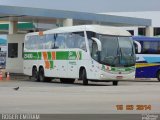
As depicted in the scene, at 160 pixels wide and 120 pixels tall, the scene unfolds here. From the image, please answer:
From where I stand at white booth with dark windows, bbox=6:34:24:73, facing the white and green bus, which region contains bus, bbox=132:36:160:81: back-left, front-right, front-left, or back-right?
front-left

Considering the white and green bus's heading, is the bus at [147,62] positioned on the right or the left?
on its left

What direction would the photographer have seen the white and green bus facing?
facing the viewer and to the right of the viewer

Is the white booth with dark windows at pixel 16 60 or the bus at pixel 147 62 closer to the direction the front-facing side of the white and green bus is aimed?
the bus

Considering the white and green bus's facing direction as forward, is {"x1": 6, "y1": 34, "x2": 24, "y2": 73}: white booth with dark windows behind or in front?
behind
